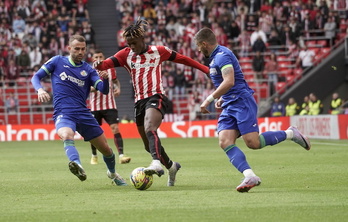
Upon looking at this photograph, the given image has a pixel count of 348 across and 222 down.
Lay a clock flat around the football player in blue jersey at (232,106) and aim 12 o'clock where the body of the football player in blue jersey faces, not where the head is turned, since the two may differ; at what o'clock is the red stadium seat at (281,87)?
The red stadium seat is roughly at 3 o'clock from the football player in blue jersey.

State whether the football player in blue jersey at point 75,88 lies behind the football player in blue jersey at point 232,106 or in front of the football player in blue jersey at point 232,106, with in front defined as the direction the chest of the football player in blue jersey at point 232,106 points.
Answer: in front

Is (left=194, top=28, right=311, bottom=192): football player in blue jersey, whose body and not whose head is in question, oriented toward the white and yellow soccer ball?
yes

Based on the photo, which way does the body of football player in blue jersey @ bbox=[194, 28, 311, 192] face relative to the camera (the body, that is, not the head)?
to the viewer's left

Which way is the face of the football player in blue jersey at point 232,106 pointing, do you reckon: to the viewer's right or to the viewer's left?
to the viewer's left

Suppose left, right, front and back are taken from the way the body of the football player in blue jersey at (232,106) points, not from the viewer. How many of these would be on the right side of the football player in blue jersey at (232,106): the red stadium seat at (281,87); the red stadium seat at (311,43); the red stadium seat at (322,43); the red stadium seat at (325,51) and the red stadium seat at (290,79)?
5

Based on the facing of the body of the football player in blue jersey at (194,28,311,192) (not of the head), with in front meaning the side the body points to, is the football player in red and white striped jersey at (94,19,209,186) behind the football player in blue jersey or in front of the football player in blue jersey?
in front

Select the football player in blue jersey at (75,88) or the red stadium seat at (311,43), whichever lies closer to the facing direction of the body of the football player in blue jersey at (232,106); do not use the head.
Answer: the football player in blue jersey

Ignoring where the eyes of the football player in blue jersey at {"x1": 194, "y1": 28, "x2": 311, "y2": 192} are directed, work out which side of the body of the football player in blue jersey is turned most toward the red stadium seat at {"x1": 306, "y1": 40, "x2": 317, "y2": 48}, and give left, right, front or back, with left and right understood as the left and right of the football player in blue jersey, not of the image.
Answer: right

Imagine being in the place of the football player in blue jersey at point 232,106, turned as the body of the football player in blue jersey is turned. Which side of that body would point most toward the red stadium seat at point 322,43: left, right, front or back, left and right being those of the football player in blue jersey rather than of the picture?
right

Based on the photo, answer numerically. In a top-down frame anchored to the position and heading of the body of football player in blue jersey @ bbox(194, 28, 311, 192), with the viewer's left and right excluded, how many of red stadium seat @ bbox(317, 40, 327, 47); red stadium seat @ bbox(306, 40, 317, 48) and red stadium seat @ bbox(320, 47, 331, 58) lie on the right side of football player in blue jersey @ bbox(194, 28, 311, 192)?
3

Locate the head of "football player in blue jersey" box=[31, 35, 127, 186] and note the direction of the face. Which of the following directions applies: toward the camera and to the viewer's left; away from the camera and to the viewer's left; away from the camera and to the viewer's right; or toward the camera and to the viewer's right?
toward the camera and to the viewer's right

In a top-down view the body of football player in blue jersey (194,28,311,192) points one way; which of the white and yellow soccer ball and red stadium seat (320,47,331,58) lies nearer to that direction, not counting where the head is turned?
the white and yellow soccer ball
